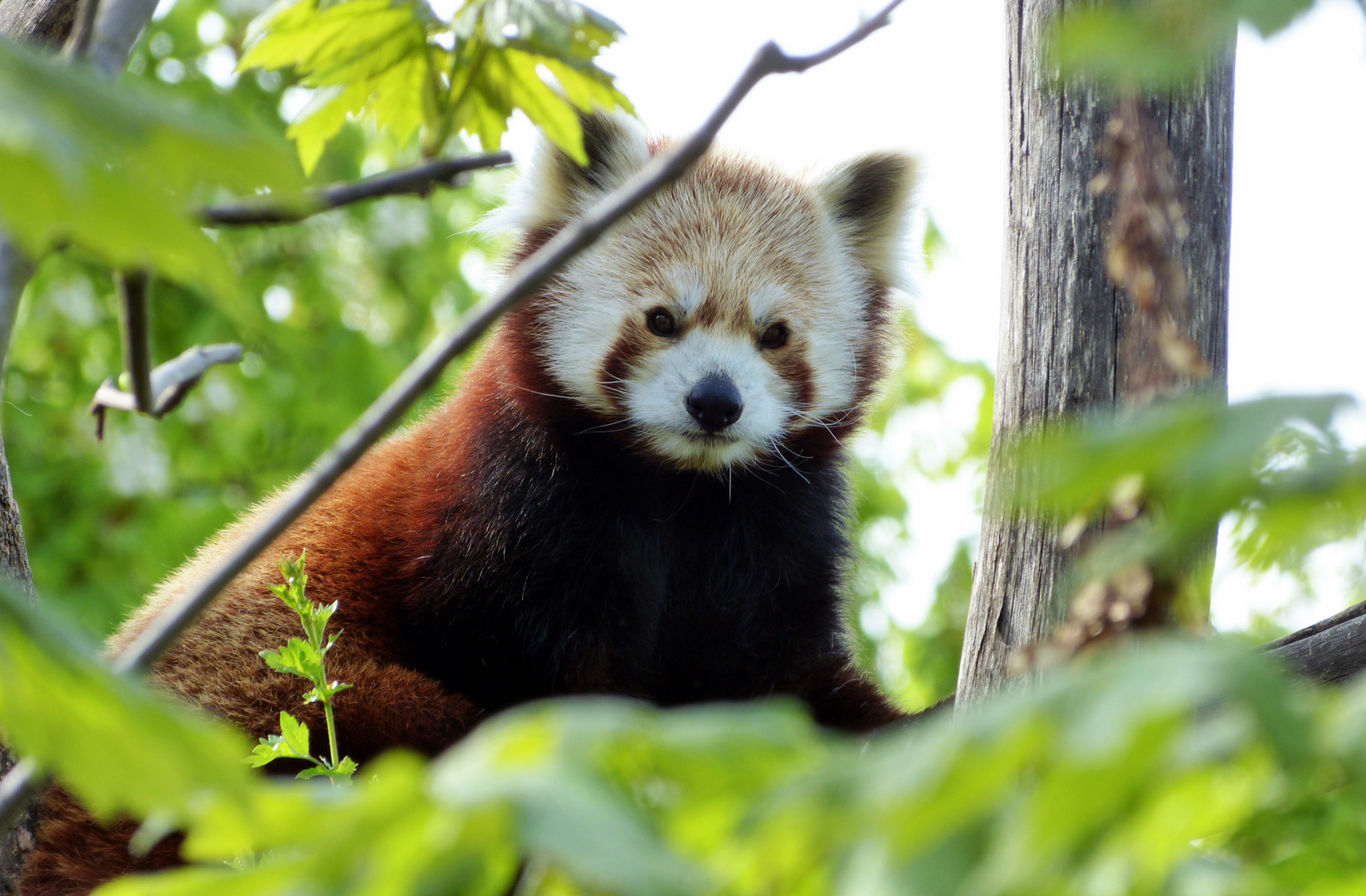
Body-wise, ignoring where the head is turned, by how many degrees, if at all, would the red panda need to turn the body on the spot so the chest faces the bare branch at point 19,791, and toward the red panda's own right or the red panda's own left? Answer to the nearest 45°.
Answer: approximately 45° to the red panda's own right

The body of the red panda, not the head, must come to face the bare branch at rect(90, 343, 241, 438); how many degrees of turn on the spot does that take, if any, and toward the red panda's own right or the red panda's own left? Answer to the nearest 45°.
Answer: approximately 90° to the red panda's own right

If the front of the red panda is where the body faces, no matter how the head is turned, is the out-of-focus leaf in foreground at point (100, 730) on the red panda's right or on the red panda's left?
on the red panda's right

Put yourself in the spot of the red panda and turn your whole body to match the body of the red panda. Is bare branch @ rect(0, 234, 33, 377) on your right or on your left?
on your right

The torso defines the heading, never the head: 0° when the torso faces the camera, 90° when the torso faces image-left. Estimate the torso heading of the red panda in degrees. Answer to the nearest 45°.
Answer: approximately 315°
